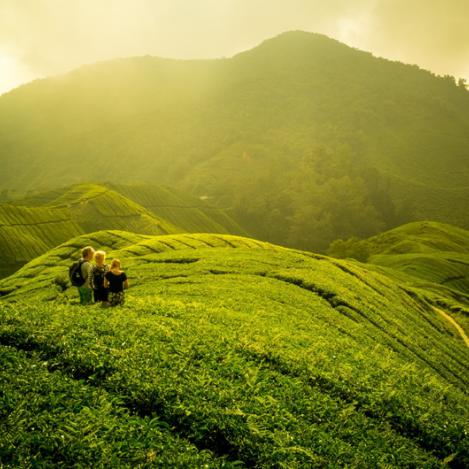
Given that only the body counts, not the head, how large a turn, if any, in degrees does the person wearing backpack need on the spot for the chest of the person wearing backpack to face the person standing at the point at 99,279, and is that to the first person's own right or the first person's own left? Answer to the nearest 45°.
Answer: approximately 45° to the first person's own right

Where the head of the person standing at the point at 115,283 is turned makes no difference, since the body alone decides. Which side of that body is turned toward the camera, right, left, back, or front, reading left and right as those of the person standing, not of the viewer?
back

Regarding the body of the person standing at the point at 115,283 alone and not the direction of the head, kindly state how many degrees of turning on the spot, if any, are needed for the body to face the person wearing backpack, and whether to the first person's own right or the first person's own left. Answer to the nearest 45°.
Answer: approximately 45° to the first person's own left

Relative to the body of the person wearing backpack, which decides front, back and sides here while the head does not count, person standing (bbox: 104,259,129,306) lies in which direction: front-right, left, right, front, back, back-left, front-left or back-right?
front-right
